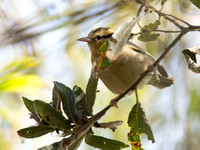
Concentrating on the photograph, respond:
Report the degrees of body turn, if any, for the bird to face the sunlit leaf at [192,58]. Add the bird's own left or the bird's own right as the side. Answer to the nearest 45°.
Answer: approximately 135° to the bird's own left

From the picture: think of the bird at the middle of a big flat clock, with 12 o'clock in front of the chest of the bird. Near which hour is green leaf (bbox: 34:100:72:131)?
The green leaf is roughly at 12 o'clock from the bird.

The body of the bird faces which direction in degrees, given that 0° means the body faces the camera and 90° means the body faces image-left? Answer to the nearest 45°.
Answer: approximately 90°

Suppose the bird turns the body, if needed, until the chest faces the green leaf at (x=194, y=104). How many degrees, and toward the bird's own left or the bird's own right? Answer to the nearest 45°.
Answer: approximately 135° to the bird's own right

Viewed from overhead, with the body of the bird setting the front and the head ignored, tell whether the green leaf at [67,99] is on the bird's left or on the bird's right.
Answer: on the bird's left

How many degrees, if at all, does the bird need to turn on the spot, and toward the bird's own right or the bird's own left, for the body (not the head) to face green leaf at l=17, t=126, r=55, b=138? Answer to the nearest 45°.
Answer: approximately 45° to the bird's own left

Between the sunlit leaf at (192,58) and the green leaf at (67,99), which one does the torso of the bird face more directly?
the green leaf

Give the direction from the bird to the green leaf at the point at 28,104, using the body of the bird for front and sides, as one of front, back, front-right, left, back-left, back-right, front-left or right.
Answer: front-left
